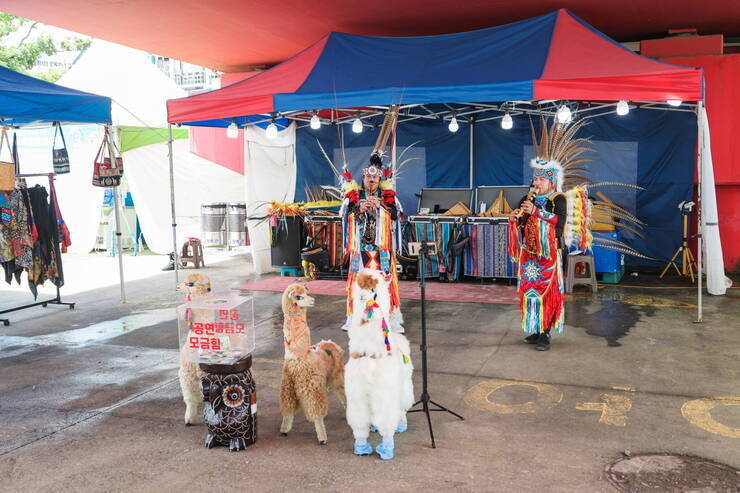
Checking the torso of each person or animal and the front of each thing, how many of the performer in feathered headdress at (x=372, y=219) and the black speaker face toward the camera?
2

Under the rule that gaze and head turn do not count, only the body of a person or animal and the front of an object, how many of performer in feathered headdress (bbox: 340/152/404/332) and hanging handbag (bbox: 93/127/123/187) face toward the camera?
2

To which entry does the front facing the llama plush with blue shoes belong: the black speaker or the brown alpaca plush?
the black speaker

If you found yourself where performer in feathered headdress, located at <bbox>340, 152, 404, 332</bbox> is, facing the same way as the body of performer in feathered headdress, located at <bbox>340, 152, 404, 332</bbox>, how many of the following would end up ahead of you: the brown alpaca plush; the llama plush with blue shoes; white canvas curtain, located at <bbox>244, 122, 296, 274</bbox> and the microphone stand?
3

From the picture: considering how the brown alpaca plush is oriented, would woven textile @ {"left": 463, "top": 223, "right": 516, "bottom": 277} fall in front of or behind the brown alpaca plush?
behind

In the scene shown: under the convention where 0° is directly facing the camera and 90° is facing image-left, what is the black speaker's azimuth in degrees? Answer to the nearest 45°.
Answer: approximately 0°

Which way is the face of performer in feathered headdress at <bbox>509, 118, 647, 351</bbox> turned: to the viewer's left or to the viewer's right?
to the viewer's left

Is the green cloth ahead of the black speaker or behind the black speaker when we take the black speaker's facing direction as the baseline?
behind

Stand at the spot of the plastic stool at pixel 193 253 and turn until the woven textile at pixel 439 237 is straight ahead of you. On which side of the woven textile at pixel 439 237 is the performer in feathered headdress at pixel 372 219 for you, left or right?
right

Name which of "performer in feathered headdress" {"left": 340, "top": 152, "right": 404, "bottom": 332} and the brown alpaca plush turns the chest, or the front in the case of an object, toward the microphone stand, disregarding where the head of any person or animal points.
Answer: the performer in feathered headdress

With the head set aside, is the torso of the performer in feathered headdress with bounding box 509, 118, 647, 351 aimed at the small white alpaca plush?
yes

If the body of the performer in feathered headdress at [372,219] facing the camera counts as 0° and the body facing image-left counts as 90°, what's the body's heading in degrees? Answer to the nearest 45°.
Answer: approximately 0°

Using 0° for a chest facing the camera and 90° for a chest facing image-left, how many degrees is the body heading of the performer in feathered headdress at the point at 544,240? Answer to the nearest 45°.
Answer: approximately 45°

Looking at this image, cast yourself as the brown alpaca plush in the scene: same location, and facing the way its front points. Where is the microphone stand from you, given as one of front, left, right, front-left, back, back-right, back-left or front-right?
back-left

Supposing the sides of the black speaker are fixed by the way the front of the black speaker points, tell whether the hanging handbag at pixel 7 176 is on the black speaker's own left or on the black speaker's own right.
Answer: on the black speaker's own right
